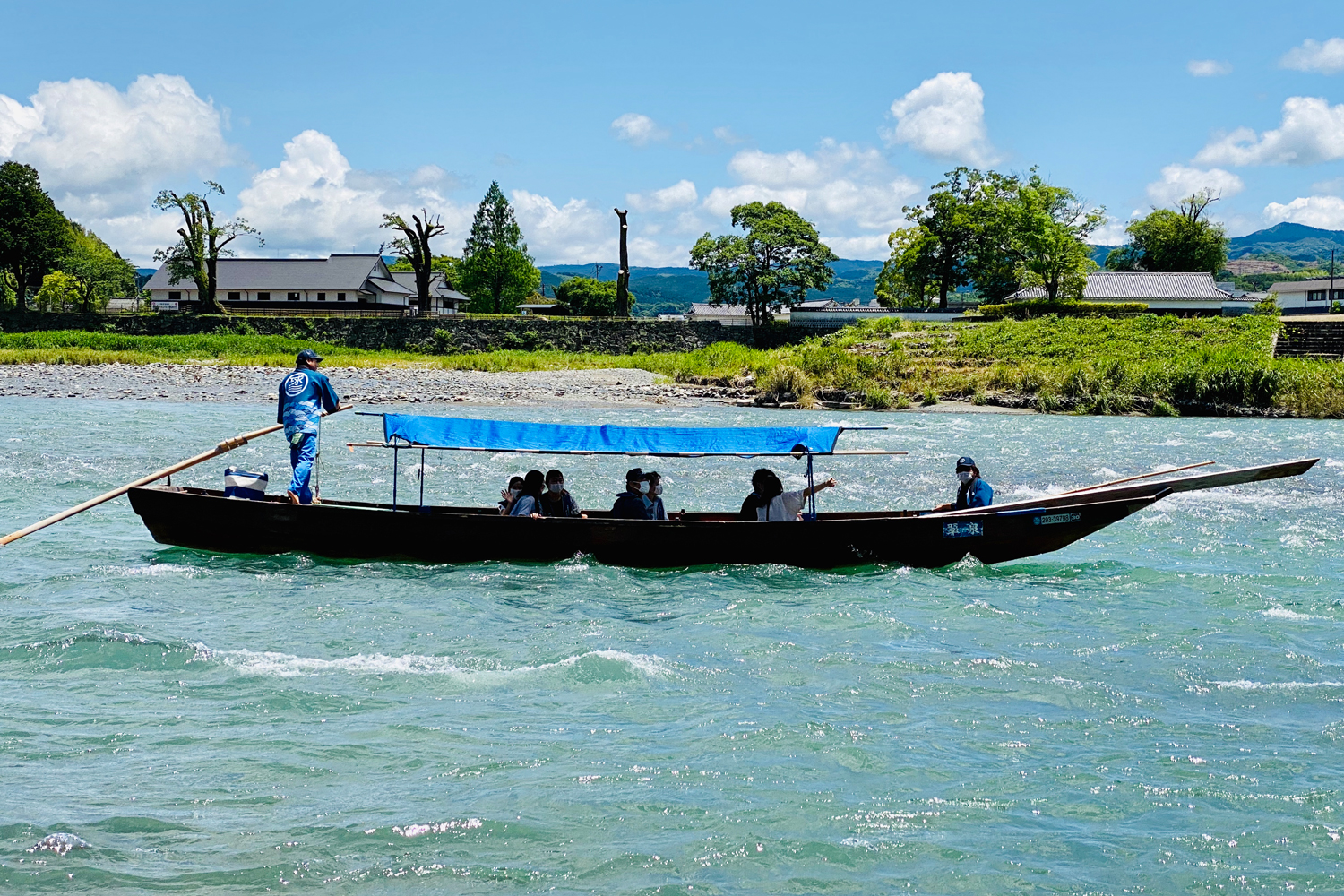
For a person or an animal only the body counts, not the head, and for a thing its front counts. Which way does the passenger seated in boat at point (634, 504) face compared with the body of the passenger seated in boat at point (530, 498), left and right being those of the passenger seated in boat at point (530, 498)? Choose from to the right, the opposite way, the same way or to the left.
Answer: the same way

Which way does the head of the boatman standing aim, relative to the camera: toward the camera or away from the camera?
away from the camera

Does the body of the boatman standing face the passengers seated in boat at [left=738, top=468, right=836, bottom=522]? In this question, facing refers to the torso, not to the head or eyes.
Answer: no

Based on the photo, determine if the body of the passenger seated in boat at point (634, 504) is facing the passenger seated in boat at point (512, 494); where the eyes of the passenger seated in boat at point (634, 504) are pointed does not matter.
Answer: no

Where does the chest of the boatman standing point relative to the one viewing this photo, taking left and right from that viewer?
facing away from the viewer and to the right of the viewer

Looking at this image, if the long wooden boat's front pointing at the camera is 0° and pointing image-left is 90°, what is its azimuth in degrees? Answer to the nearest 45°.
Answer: approximately 270°
